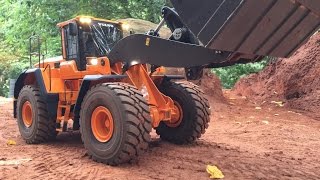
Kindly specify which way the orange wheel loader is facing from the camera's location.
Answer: facing the viewer and to the right of the viewer

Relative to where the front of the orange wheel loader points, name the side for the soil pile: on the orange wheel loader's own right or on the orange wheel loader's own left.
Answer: on the orange wheel loader's own left
